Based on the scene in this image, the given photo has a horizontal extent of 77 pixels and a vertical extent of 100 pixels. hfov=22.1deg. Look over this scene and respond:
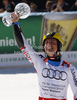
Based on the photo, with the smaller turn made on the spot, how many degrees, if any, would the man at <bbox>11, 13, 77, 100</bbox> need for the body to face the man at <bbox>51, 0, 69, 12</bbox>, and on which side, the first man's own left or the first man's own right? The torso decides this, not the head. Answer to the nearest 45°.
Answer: approximately 180°

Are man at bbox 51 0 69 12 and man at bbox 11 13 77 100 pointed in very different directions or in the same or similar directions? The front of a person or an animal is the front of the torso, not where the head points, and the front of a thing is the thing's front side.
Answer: same or similar directions

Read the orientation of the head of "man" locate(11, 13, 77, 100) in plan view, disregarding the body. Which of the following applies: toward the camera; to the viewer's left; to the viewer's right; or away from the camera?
toward the camera

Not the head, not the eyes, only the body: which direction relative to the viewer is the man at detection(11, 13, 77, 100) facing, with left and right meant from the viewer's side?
facing the viewer

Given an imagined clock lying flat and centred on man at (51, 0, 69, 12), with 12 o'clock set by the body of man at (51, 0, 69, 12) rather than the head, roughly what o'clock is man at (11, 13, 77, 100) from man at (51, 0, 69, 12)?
man at (11, 13, 77, 100) is roughly at 12 o'clock from man at (51, 0, 69, 12).

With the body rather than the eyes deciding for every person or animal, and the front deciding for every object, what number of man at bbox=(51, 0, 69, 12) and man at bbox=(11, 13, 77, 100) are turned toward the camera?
2

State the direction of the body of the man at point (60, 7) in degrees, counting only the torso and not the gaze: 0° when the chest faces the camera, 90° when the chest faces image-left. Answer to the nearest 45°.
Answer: approximately 0°
